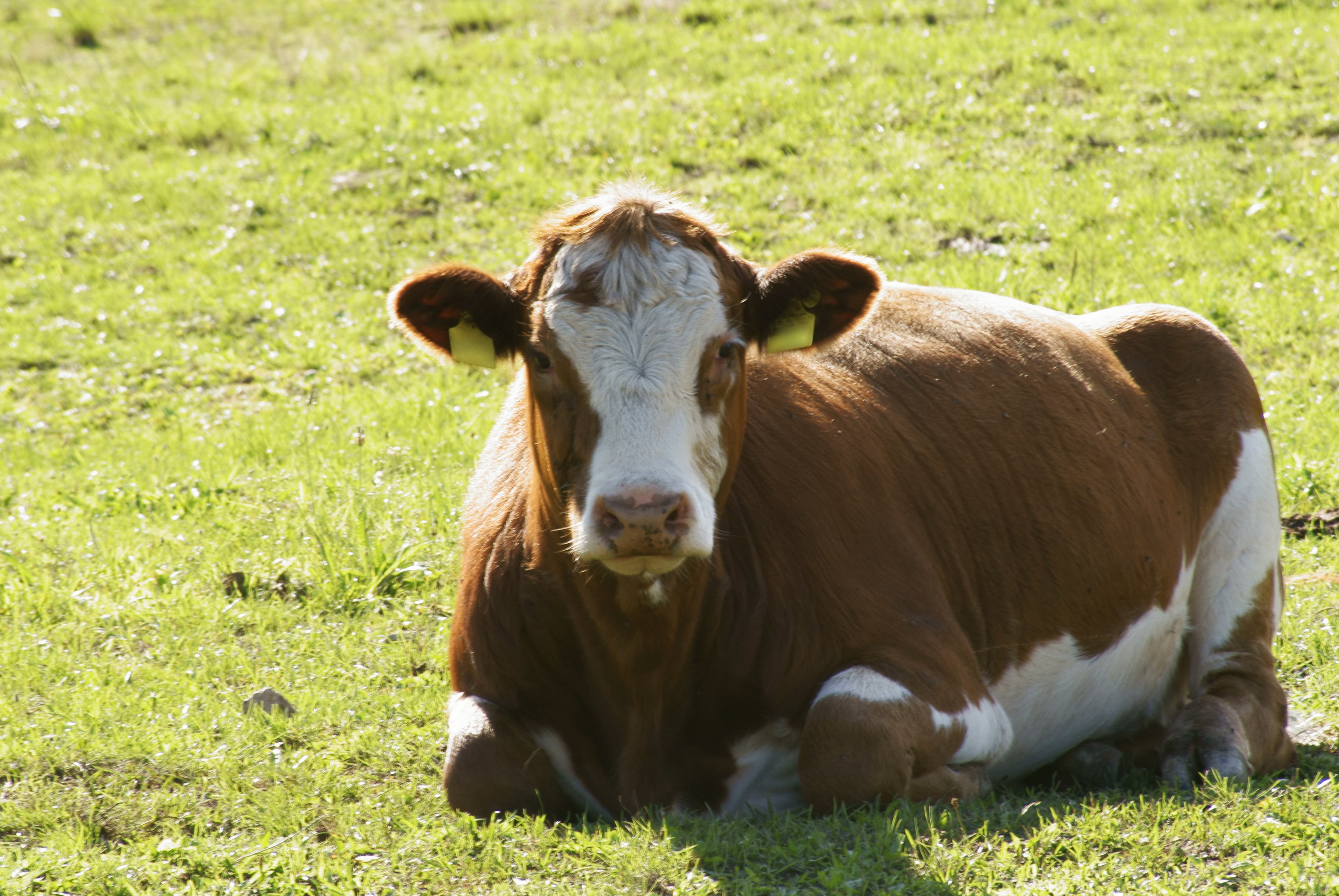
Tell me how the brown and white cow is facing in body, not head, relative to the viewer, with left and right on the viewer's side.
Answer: facing the viewer and to the left of the viewer
